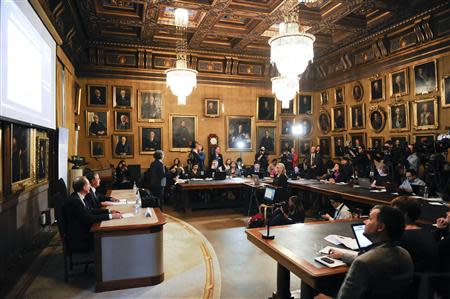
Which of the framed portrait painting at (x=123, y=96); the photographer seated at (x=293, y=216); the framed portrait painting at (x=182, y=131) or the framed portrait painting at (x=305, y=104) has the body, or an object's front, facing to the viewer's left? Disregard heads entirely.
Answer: the photographer seated

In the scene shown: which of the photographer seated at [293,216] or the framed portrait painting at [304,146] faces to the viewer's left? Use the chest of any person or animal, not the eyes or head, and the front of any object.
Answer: the photographer seated

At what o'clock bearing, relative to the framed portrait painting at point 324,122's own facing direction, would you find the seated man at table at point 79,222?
The seated man at table is roughly at 11 o'clock from the framed portrait painting.

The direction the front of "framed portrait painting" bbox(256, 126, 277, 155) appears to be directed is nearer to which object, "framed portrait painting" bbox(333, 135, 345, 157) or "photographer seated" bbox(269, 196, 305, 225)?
the photographer seated

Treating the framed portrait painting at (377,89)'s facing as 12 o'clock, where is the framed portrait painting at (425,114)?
the framed portrait painting at (425,114) is roughly at 9 o'clock from the framed portrait painting at (377,89).

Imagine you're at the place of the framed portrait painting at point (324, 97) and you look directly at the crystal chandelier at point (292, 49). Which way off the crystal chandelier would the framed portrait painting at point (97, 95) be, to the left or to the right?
right

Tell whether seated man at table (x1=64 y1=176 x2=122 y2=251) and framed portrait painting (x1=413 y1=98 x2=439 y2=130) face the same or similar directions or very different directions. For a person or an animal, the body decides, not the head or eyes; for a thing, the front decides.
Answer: very different directions

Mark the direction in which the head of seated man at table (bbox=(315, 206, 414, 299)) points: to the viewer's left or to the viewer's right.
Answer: to the viewer's left

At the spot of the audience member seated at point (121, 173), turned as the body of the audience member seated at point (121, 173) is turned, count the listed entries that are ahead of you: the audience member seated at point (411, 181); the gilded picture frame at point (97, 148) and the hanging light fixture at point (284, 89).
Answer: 2
